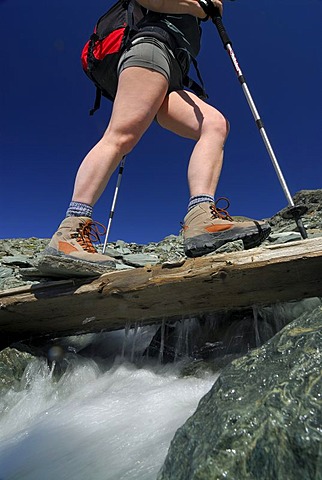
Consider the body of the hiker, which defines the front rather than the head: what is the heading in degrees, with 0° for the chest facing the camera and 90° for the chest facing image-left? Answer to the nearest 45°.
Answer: approximately 270°

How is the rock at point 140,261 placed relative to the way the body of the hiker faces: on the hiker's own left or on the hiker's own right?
on the hiker's own left
